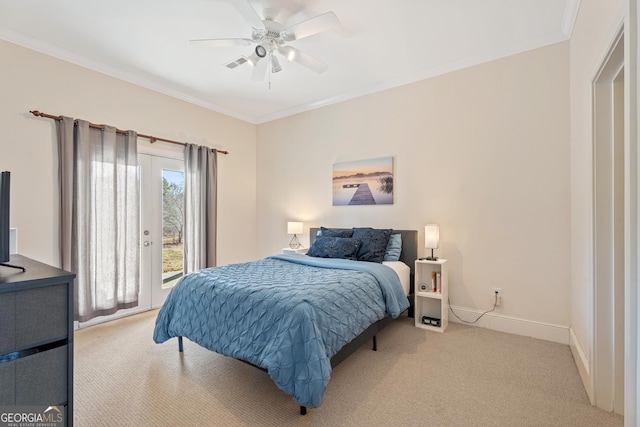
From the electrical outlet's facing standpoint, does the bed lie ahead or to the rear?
ahead

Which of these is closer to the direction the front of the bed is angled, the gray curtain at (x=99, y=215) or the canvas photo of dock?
the gray curtain

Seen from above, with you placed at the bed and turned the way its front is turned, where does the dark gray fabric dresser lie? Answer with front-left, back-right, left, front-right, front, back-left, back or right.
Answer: front

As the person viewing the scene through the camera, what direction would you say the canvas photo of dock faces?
facing the viewer and to the left of the viewer

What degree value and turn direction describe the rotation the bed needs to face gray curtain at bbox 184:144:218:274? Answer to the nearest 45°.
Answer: approximately 90° to its right

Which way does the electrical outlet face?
toward the camera

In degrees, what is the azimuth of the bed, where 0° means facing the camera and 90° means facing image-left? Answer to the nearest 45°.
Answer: approximately 45°

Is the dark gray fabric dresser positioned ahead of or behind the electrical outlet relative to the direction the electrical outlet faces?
ahead

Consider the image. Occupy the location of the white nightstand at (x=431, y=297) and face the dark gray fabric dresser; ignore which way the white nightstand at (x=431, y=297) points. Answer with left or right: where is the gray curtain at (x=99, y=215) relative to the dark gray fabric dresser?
right

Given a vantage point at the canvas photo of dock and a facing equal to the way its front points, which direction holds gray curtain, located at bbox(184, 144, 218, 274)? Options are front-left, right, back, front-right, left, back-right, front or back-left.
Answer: front-right
